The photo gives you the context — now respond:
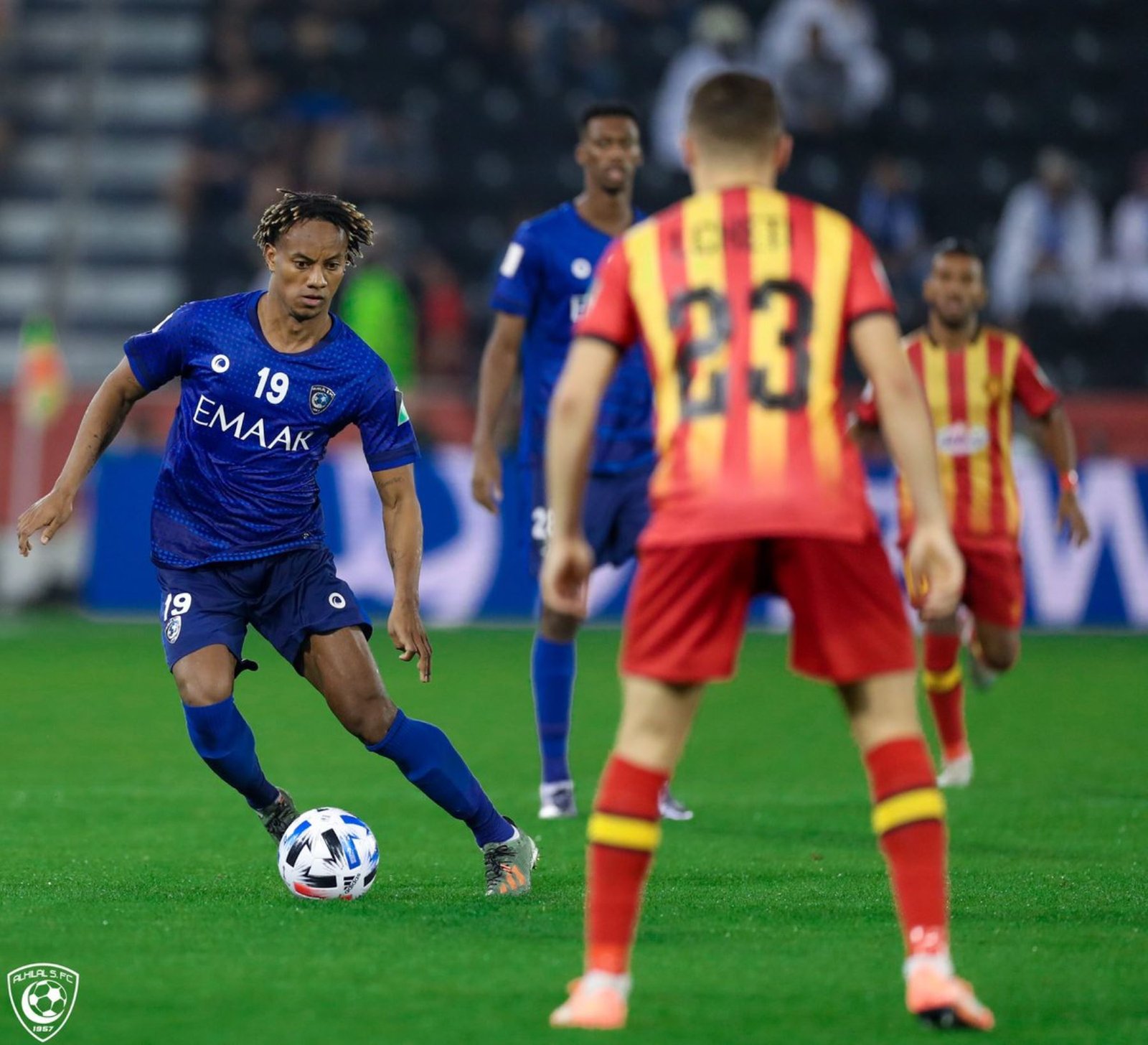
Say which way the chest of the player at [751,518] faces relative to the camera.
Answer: away from the camera

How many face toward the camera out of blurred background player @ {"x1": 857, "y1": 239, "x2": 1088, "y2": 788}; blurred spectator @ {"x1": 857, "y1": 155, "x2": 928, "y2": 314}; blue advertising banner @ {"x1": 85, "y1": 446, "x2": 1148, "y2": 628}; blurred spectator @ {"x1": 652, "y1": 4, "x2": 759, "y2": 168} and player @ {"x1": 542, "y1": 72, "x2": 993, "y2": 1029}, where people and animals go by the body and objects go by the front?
4

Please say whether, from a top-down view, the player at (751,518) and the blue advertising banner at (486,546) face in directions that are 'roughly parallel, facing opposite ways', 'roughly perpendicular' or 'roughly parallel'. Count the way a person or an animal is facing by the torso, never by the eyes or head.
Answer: roughly parallel, facing opposite ways

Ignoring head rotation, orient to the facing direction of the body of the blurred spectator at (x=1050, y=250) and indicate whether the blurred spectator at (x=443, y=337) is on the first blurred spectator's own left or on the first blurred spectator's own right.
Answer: on the first blurred spectator's own right

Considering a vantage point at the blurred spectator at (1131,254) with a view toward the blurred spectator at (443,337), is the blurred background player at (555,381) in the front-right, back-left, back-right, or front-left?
front-left

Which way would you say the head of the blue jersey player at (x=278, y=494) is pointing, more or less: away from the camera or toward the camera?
toward the camera

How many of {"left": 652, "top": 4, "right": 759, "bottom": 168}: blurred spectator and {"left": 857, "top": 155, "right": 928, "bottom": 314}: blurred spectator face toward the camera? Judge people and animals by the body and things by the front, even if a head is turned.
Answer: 2

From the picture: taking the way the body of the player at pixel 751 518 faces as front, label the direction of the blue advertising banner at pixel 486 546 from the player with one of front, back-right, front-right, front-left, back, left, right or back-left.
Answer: front

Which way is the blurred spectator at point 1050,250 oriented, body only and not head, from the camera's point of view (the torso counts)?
toward the camera

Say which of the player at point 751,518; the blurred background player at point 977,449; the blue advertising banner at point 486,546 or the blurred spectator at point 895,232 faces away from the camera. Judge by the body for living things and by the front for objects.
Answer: the player

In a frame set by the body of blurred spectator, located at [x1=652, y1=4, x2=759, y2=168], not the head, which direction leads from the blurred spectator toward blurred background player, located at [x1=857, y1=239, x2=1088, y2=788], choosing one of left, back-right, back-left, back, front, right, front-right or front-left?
front

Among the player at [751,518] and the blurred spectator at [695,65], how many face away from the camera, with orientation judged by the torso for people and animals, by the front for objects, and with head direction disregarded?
1

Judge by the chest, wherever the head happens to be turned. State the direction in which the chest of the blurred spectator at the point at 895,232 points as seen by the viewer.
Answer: toward the camera

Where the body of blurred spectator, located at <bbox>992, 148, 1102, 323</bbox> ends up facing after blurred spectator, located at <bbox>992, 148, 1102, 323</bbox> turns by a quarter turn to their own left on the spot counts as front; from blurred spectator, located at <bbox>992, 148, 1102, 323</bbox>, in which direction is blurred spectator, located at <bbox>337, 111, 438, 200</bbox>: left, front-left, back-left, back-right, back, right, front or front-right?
back

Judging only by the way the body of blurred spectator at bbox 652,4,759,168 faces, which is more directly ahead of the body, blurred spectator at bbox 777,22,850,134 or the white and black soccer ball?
the white and black soccer ball
